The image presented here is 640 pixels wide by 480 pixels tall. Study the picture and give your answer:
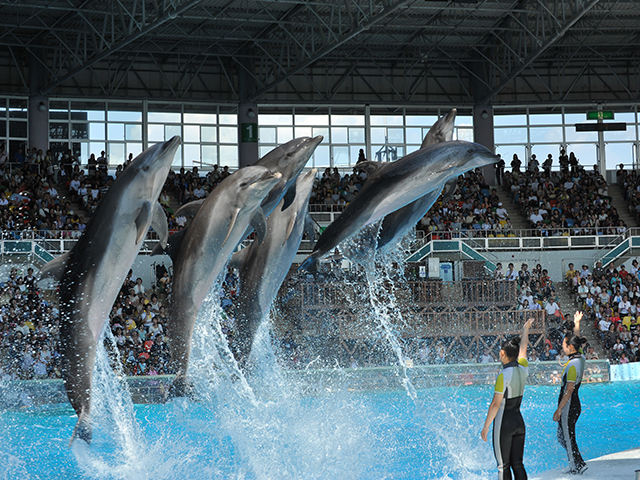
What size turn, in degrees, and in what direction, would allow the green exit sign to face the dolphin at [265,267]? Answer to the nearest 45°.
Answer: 0° — it already faces it

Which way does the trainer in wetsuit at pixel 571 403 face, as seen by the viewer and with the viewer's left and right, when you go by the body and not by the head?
facing to the left of the viewer

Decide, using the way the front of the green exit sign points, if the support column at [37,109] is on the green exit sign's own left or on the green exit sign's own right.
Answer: on the green exit sign's own right

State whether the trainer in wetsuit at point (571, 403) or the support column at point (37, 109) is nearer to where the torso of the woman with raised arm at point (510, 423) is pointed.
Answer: the support column

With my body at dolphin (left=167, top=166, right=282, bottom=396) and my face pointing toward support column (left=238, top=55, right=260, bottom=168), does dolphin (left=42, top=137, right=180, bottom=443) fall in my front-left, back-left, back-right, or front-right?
back-left

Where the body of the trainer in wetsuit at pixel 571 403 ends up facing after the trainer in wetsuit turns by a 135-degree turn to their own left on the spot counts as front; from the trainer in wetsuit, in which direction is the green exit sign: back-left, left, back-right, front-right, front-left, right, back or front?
back-left

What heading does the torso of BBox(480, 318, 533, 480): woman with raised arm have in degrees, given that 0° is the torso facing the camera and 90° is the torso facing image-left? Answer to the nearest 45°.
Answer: approximately 135°
